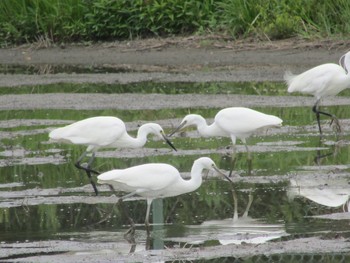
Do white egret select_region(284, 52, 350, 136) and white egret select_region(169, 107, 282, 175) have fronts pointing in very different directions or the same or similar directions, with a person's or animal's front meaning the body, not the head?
very different directions

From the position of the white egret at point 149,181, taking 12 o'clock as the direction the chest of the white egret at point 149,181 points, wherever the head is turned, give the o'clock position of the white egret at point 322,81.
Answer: the white egret at point 322,81 is roughly at 10 o'clock from the white egret at point 149,181.

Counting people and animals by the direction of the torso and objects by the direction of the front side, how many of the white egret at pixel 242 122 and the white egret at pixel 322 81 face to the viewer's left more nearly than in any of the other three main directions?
1

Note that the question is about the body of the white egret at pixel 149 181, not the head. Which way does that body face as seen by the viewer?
to the viewer's right

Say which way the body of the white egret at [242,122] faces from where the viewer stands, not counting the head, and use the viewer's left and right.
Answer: facing to the left of the viewer

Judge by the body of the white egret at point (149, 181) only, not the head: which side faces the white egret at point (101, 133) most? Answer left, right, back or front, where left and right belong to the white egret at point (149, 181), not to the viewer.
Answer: left

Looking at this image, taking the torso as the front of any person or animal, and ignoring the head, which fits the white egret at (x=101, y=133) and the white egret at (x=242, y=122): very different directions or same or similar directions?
very different directions

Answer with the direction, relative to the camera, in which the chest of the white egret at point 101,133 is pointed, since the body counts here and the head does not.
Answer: to the viewer's right

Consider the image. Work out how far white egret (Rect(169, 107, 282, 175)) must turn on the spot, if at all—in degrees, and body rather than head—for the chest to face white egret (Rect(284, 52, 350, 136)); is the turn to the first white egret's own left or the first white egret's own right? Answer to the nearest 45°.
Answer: approximately 135° to the first white egret's own right

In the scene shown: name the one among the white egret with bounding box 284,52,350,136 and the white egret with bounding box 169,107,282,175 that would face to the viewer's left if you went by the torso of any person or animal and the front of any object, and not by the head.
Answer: the white egret with bounding box 169,107,282,175

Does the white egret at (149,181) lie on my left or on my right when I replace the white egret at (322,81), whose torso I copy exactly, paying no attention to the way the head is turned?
on my right

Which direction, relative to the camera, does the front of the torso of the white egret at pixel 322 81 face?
to the viewer's right

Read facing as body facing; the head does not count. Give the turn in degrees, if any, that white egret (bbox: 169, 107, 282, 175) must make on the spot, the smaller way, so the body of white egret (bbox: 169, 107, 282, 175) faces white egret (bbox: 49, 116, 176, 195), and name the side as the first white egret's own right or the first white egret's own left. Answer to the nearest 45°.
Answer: approximately 45° to the first white egret's own left
